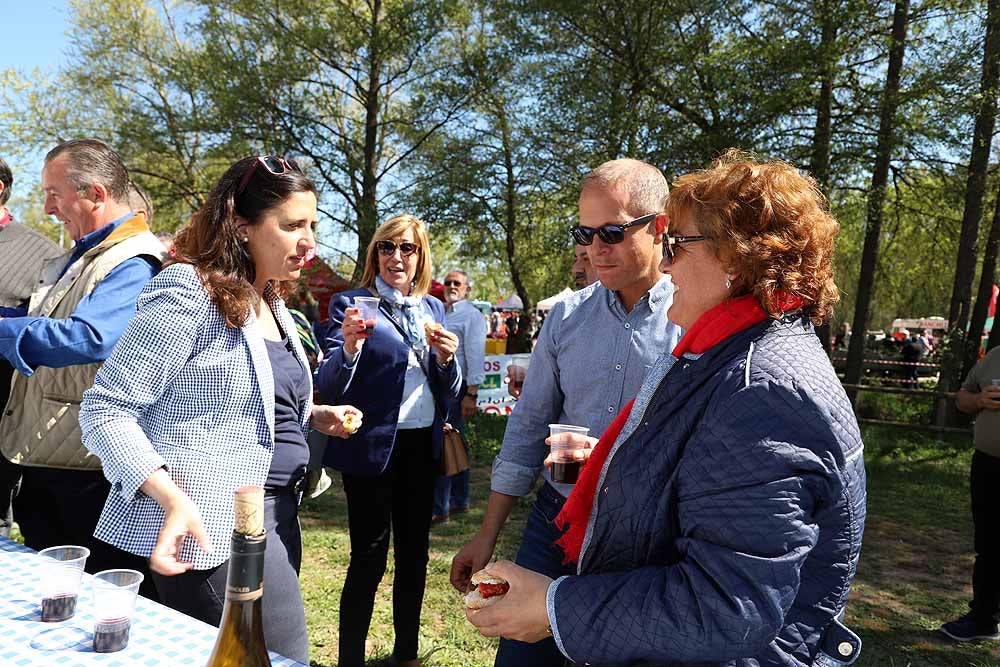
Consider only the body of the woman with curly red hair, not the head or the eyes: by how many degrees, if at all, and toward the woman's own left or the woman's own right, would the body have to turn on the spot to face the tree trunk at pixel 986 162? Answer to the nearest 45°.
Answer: approximately 90° to the woman's own right

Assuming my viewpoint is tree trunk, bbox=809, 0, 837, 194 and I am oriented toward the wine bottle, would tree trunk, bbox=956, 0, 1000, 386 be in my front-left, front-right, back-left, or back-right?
front-left

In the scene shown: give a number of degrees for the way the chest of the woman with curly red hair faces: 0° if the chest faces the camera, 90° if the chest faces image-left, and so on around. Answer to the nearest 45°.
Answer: approximately 90°

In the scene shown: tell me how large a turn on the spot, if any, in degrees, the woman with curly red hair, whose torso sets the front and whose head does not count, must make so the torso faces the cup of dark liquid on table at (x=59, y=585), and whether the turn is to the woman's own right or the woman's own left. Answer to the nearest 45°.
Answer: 0° — they already face it

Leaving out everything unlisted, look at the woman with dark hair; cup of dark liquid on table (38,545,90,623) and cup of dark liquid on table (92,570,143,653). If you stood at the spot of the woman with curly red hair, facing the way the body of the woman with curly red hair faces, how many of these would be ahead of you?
3

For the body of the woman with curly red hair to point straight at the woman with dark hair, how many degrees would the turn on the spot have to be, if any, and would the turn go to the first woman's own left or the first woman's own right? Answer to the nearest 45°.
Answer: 0° — they already face them

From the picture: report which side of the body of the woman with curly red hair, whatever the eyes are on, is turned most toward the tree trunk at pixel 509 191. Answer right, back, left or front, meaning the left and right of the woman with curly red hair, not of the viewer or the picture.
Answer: right

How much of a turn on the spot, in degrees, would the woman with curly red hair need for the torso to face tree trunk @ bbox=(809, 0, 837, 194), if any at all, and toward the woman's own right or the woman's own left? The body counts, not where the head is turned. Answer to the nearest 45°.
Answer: approximately 90° to the woman's own right
